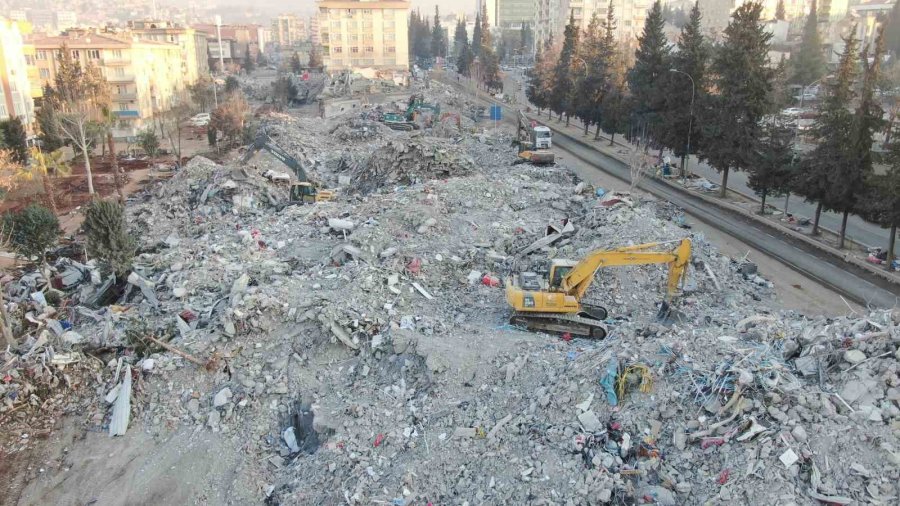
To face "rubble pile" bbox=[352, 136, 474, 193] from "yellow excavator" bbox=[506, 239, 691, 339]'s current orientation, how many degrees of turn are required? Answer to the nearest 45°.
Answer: approximately 135° to its left

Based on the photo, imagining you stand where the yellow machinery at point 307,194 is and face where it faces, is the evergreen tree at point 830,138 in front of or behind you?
behind

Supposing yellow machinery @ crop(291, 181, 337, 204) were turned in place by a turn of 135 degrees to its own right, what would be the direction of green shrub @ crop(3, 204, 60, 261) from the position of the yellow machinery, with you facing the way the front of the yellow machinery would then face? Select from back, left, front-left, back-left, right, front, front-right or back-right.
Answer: back

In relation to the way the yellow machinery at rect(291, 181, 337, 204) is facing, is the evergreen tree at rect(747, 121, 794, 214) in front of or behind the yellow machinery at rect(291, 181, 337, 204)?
behind

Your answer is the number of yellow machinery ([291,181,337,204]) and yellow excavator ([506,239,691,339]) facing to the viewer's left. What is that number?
1

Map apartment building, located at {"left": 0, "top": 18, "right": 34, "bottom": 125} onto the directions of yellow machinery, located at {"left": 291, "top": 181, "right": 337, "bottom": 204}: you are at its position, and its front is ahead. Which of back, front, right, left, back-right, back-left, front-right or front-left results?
front-right

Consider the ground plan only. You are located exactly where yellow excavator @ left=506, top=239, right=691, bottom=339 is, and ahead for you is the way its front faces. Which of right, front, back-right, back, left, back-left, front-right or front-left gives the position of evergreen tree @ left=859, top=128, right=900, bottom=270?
front-left

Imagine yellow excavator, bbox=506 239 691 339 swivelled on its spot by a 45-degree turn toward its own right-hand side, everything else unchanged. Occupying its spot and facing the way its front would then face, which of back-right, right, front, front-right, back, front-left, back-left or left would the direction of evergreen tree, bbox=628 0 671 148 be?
back-left

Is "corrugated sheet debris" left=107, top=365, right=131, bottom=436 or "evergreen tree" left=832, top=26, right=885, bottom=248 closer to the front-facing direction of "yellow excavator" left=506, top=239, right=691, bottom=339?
the evergreen tree

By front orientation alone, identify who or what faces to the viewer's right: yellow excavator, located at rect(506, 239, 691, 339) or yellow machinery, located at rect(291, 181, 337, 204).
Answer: the yellow excavator

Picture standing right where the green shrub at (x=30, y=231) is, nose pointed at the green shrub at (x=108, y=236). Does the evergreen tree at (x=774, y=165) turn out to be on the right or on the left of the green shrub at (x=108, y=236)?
left

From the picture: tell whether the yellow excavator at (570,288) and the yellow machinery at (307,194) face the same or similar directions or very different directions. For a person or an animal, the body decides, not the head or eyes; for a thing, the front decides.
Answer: very different directions

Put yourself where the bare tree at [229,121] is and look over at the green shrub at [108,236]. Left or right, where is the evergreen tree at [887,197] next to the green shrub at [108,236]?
left

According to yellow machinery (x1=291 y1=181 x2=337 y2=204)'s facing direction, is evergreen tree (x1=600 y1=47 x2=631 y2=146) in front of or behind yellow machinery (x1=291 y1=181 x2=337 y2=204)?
behind

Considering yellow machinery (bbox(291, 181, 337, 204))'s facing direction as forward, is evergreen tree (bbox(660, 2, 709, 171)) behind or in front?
behind

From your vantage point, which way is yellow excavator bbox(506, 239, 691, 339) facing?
to the viewer's right
